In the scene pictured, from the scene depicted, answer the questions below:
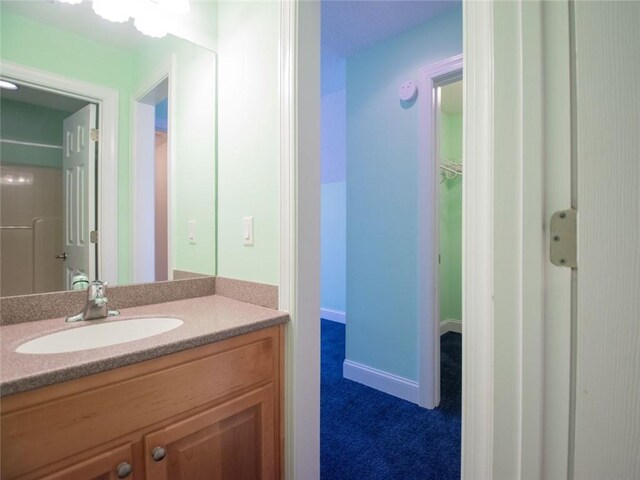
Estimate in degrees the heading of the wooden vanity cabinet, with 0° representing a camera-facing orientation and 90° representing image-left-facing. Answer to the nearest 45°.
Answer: approximately 315°

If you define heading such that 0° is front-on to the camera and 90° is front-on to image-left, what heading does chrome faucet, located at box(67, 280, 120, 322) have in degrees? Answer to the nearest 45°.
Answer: approximately 315°
